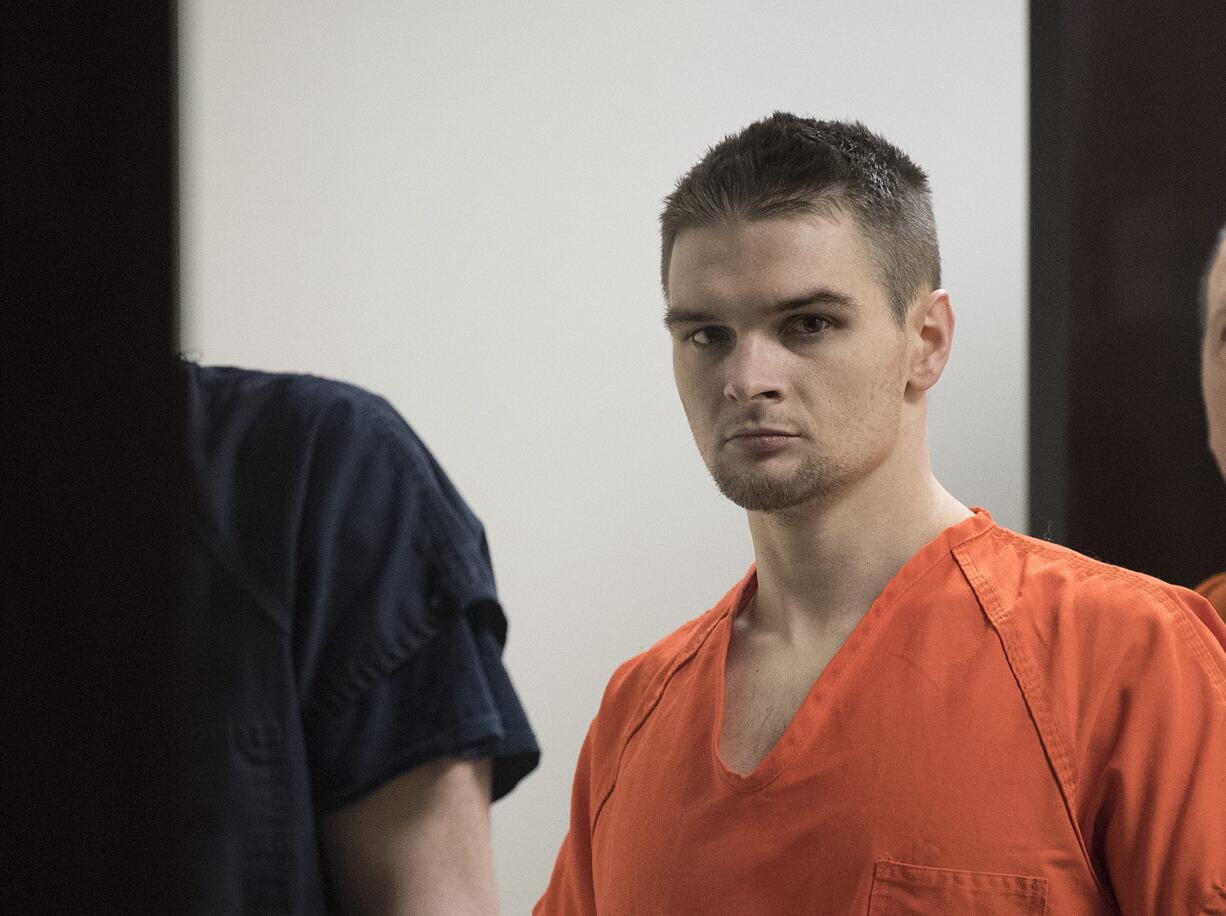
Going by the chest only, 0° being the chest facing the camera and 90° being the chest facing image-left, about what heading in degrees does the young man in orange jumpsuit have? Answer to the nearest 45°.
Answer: approximately 45°
